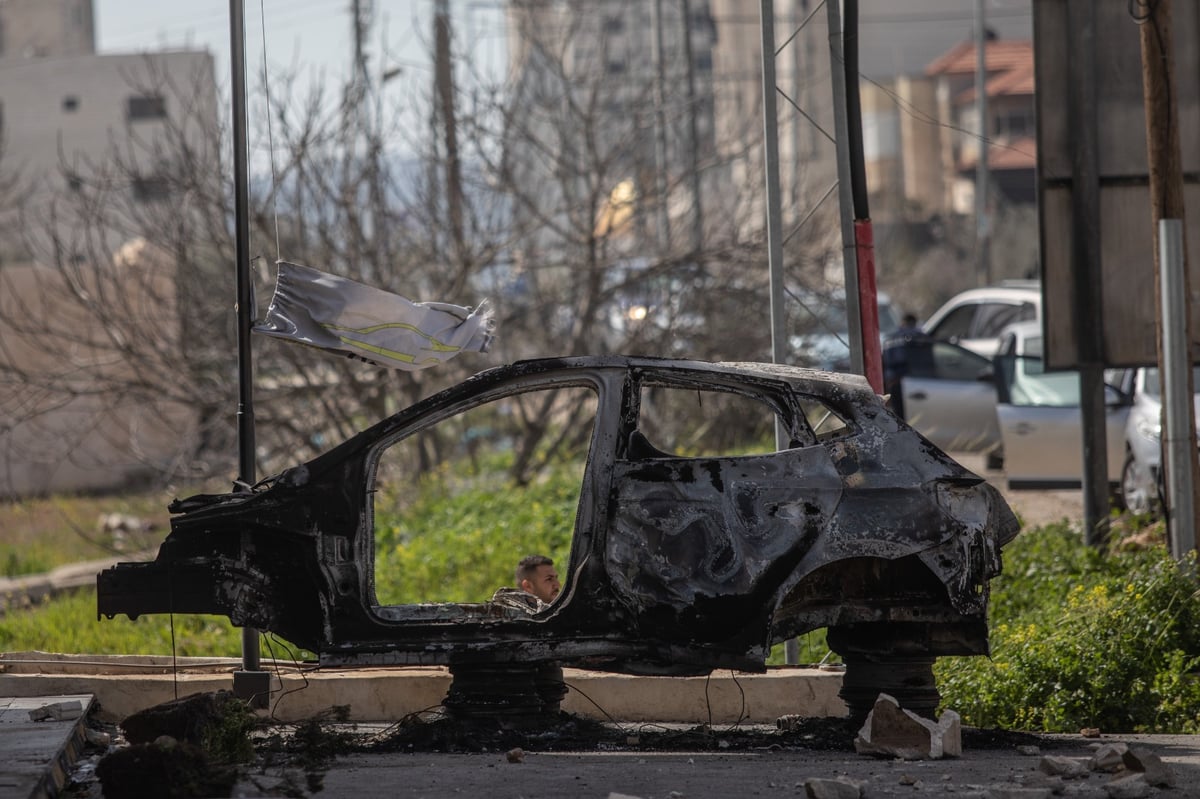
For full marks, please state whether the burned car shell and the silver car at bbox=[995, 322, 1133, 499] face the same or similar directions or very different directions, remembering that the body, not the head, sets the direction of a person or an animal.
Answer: very different directions

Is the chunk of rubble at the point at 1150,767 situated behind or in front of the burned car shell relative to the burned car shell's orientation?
behind

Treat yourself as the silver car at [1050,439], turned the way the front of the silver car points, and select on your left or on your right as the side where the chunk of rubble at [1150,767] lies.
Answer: on your right

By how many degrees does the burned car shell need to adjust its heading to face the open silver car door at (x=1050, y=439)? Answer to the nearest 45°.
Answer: approximately 135° to its right

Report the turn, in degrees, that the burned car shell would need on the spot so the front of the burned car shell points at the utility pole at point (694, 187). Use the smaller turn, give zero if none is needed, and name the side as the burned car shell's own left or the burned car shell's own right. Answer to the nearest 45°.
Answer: approximately 90° to the burned car shell's own right

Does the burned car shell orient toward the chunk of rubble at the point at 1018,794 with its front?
no

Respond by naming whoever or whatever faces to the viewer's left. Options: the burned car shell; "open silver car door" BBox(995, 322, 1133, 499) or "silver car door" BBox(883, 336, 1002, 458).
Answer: the burned car shell

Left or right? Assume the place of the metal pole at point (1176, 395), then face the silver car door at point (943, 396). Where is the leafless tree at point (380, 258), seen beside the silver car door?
left

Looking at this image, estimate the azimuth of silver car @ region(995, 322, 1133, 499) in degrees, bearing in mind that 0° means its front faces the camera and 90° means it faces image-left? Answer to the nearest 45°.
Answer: approximately 270°

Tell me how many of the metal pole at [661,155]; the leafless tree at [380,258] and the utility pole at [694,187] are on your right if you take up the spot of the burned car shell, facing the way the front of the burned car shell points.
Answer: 3

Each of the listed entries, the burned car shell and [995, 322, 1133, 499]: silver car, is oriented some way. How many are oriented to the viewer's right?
1

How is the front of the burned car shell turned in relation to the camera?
facing to the left of the viewer
